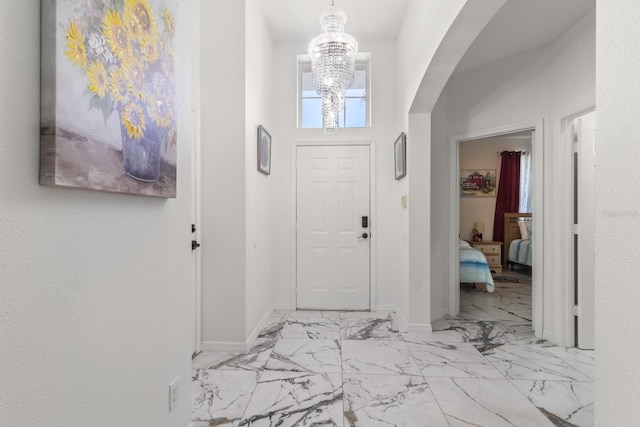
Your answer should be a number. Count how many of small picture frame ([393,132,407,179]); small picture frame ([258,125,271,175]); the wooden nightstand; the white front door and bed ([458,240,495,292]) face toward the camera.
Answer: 3

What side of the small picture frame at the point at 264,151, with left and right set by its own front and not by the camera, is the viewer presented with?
right

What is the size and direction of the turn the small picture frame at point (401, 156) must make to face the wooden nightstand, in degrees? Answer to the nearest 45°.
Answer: approximately 135° to its right

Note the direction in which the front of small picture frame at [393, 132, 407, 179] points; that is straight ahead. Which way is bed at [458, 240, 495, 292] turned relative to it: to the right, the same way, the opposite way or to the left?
to the left

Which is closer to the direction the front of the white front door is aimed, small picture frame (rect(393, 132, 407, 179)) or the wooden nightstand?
the small picture frame

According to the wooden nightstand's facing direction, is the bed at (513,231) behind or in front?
in front

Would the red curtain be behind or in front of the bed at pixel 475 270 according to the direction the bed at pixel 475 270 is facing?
behind

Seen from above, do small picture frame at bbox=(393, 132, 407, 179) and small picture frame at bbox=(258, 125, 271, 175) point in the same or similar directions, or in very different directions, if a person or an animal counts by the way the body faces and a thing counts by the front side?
very different directions

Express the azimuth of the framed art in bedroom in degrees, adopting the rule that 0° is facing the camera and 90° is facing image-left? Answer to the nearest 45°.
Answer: approximately 0°

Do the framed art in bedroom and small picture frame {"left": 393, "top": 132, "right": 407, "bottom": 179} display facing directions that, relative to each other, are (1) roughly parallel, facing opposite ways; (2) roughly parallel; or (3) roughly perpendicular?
roughly perpendicular
